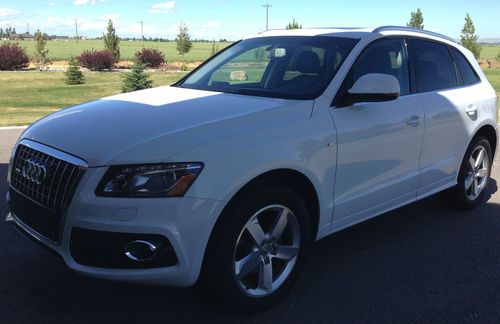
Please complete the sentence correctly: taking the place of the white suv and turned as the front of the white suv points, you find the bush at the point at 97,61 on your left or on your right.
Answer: on your right

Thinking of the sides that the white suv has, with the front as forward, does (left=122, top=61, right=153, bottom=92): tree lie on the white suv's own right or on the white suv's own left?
on the white suv's own right

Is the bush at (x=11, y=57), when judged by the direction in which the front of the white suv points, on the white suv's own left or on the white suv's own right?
on the white suv's own right

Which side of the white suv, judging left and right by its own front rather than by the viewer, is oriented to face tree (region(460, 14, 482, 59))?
back

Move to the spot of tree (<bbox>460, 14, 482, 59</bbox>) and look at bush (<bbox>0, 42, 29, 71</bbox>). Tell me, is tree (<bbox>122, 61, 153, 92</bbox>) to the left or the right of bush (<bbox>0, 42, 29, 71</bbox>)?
left

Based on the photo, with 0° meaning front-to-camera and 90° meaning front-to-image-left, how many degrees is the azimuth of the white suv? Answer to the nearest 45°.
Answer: approximately 45°
